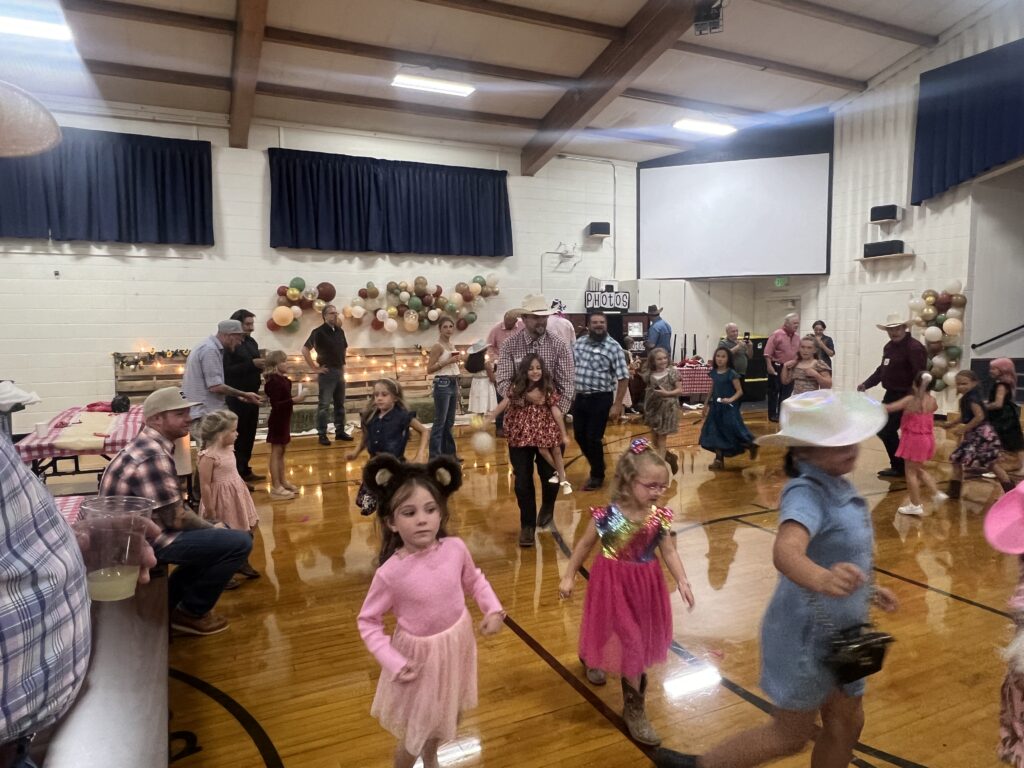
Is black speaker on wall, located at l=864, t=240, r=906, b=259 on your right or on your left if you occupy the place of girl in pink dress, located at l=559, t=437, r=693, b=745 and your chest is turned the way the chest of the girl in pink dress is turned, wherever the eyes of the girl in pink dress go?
on your left

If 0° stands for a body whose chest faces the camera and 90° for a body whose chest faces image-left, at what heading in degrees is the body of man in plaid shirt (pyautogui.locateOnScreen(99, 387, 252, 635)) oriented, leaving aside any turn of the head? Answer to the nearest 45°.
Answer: approximately 270°

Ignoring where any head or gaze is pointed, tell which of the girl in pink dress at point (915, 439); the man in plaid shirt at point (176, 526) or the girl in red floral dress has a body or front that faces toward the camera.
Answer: the girl in red floral dress

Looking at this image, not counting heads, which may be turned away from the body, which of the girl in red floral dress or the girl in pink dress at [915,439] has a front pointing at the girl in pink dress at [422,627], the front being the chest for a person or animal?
the girl in red floral dress

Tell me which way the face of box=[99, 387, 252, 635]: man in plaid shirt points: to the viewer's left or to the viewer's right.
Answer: to the viewer's right

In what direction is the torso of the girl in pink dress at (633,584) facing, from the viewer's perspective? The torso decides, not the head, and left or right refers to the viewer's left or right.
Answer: facing the viewer and to the right of the viewer

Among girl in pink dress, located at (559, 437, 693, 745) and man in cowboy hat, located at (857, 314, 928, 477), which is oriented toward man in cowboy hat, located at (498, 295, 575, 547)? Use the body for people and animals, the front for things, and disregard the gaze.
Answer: man in cowboy hat, located at (857, 314, 928, 477)

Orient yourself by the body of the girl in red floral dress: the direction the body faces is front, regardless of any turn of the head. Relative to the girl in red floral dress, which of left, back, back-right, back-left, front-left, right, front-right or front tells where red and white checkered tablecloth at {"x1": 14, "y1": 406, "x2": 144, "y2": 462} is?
right

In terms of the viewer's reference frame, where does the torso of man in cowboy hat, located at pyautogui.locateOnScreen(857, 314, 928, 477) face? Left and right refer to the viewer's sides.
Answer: facing the viewer and to the left of the viewer

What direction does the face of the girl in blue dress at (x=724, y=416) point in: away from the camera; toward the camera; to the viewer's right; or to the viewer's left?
toward the camera

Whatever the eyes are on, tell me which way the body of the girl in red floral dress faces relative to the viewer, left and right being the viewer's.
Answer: facing the viewer

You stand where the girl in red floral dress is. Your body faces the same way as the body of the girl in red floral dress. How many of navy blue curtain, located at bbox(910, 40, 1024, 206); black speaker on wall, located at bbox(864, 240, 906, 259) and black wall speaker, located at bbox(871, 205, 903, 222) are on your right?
0

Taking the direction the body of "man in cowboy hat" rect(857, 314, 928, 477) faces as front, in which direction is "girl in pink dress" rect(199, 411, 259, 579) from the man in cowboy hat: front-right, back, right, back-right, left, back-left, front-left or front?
front

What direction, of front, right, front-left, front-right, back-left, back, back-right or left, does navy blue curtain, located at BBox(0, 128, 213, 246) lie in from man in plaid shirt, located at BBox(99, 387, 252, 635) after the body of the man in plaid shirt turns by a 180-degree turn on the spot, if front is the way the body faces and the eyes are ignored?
right

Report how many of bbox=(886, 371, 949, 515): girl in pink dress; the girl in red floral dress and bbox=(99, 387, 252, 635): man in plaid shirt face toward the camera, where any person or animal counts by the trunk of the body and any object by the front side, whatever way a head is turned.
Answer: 1
